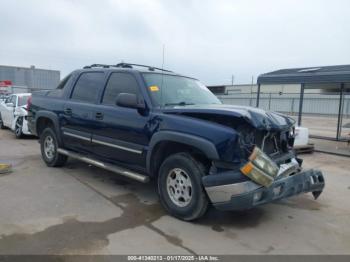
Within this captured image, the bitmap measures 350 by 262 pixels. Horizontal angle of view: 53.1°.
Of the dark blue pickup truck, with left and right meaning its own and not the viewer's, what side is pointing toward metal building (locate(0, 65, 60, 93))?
back

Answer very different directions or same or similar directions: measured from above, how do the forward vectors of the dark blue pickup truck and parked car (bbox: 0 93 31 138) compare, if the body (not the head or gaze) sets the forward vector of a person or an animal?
same or similar directions

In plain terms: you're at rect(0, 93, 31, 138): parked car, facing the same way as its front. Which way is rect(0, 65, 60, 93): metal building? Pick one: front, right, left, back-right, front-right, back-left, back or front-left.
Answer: back-left

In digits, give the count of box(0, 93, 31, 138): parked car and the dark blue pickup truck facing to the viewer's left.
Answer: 0

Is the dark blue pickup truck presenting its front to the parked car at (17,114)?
no

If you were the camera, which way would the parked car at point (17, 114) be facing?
facing the viewer and to the right of the viewer
